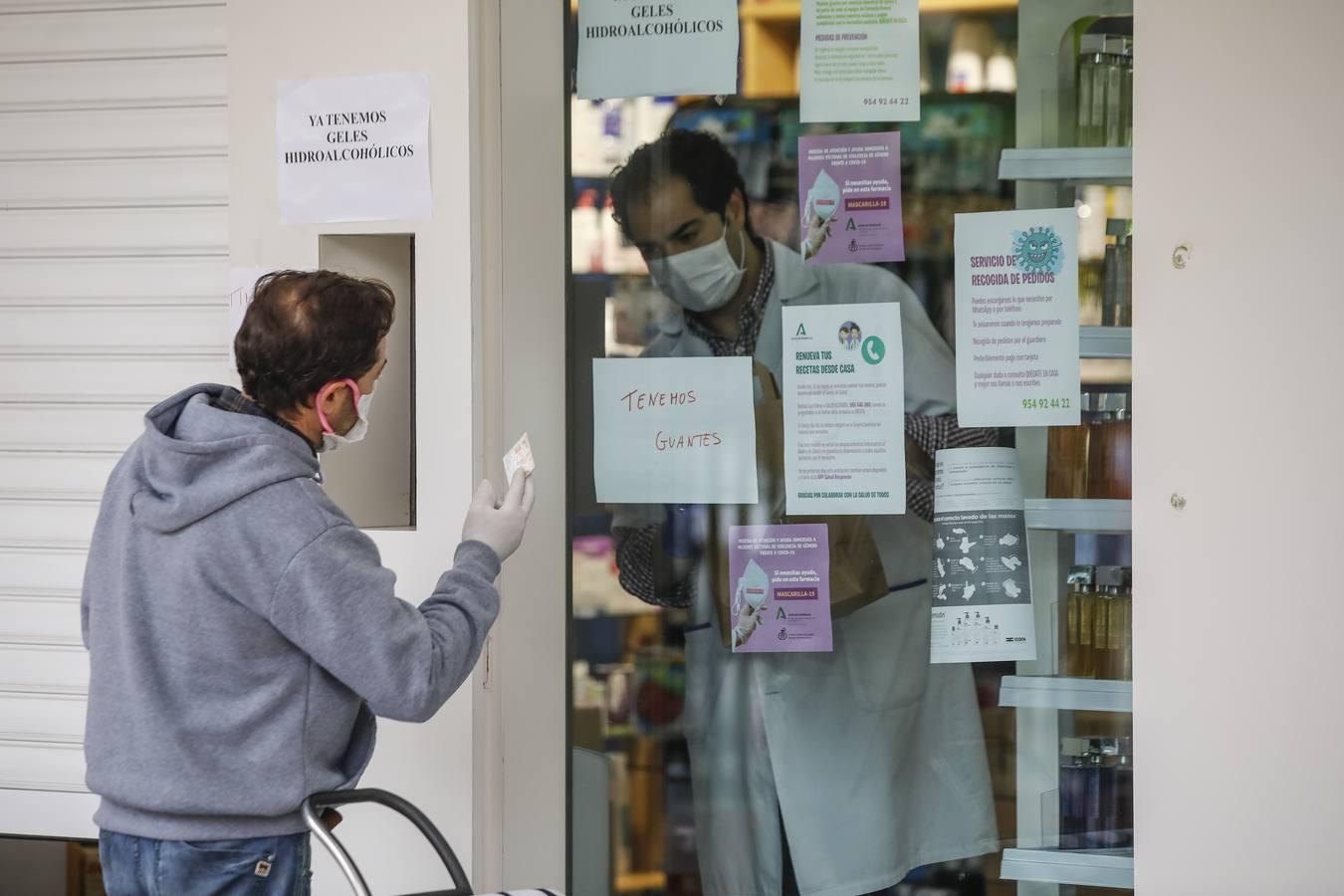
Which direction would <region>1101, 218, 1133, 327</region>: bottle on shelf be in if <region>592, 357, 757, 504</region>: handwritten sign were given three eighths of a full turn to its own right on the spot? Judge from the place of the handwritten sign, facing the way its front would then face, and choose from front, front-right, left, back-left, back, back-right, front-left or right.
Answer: back-right

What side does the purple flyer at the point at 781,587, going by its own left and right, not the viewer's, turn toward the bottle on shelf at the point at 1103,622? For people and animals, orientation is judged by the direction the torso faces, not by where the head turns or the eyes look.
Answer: left

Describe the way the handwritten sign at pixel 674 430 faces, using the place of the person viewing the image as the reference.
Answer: facing the viewer

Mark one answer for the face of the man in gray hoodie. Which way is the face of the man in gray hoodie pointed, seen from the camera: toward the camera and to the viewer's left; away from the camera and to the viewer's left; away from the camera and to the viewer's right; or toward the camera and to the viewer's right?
away from the camera and to the viewer's right

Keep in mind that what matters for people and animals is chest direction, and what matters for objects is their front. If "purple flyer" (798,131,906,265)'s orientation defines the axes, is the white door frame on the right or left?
on its right

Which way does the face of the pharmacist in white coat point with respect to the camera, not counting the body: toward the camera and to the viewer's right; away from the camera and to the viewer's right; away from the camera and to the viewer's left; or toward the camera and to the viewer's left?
toward the camera and to the viewer's left

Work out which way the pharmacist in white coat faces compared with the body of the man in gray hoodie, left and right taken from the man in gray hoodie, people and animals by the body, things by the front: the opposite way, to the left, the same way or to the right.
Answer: the opposite way

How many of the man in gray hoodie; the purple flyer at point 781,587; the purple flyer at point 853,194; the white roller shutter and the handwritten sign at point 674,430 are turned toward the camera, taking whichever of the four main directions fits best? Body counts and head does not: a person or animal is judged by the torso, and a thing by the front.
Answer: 4

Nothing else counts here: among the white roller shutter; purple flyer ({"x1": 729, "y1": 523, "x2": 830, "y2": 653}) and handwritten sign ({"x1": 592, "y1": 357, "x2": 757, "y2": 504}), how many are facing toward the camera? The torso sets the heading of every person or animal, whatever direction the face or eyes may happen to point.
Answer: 3

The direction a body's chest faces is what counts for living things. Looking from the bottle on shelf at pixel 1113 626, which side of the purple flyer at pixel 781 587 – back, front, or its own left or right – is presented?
left

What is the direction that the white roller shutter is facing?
toward the camera

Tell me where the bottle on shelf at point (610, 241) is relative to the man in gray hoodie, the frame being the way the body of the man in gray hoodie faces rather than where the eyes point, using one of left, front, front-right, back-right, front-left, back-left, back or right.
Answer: front

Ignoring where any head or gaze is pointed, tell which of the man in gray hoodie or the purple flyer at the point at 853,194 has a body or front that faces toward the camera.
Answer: the purple flyer

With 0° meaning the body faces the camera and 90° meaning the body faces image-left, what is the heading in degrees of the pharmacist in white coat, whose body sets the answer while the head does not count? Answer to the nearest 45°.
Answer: approximately 45°
